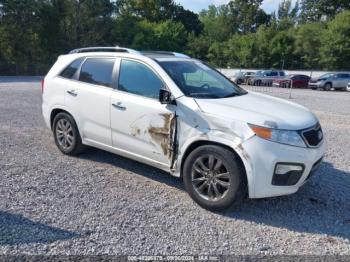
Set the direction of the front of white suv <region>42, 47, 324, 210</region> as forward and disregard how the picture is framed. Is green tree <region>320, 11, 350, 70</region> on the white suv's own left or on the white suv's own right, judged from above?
on the white suv's own left

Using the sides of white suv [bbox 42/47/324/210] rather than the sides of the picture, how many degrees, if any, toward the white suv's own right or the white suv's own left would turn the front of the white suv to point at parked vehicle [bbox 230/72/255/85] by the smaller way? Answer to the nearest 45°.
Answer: approximately 135° to the white suv's own left

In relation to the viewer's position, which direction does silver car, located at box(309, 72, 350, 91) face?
facing the viewer and to the left of the viewer

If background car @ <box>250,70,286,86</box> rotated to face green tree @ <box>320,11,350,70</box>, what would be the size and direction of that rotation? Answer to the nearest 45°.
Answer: approximately 180°

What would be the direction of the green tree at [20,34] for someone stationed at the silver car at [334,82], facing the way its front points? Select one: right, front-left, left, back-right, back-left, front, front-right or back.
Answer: front-right

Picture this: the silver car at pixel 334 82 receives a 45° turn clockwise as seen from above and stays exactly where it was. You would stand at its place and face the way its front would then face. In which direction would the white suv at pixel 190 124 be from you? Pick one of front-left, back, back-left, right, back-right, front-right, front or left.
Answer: left

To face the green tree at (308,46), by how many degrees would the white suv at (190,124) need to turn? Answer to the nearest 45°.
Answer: approximately 135° to its left

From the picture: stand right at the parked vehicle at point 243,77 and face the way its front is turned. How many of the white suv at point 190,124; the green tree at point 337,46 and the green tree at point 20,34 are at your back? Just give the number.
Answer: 1

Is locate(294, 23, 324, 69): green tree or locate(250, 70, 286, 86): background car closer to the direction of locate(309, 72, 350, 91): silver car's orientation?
the background car

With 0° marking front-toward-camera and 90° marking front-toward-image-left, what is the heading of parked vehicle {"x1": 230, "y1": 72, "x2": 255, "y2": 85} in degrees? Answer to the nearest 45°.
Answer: approximately 45°

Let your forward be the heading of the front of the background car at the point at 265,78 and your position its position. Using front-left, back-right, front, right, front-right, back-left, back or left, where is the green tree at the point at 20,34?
front-right

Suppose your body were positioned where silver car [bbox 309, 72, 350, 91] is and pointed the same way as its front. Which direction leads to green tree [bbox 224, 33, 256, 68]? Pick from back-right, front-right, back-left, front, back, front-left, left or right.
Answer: right

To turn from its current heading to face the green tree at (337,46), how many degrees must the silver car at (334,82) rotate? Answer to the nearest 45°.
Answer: approximately 135° to its right
